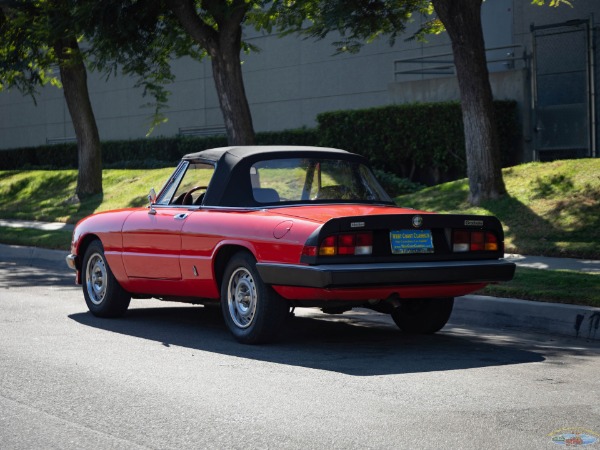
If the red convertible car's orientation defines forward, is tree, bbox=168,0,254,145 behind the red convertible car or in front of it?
in front

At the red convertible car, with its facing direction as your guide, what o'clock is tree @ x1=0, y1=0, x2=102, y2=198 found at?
The tree is roughly at 1 o'clock from the red convertible car.

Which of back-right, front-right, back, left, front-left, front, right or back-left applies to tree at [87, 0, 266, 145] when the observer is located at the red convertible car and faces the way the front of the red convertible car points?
front-right

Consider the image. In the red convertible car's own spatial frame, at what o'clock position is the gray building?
The gray building is roughly at 2 o'clock from the red convertible car.

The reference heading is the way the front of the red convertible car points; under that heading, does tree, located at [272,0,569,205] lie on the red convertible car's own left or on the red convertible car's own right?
on the red convertible car's own right

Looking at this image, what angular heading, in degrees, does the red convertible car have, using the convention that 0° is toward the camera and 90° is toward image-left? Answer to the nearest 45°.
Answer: approximately 135°

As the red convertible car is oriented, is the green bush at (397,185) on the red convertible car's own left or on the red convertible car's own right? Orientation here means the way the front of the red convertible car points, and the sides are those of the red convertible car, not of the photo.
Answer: on the red convertible car's own right

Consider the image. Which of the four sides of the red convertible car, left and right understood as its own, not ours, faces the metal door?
right
